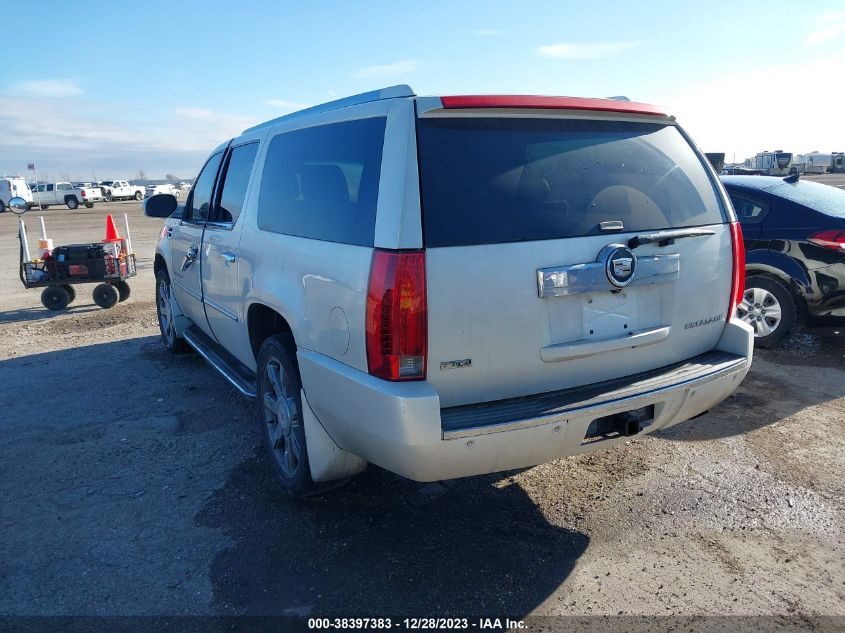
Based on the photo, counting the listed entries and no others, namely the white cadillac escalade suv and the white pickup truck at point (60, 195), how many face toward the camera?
0

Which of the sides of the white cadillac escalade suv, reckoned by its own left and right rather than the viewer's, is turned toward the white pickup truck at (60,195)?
front

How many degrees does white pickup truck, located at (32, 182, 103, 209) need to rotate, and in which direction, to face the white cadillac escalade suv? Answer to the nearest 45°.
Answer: approximately 135° to its left

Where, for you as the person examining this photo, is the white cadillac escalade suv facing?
facing away from the viewer and to the left of the viewer

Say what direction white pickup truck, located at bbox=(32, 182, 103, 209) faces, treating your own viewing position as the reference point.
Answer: facing away from the viewer and to the left of the viewer
